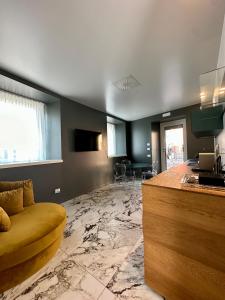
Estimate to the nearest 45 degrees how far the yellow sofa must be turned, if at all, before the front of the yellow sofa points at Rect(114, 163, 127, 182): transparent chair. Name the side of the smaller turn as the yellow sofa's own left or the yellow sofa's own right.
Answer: approximately 90° to the yellow sofa's own left

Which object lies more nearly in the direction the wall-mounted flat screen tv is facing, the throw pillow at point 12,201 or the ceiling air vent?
the ceiling air vent

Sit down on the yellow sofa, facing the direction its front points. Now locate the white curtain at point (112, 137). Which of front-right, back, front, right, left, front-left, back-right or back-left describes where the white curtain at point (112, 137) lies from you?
left

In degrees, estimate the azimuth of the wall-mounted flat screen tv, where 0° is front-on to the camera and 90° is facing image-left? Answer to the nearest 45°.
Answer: approximately 315°

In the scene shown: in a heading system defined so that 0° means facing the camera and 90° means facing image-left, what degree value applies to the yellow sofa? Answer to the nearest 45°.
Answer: approximately 315°

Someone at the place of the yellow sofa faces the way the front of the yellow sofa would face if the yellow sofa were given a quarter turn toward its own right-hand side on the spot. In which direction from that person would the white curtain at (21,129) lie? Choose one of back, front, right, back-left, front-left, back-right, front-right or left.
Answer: back-right

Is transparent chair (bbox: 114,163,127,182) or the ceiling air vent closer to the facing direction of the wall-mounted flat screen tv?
the ceiling air vent

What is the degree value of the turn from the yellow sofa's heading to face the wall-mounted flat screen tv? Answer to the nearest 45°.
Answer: approximately 90° to its left

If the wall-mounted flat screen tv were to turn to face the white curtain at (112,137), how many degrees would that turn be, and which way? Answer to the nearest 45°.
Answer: approximately 90° to its left
